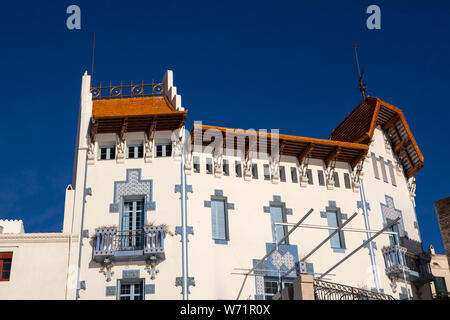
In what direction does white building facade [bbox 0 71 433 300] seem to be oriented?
toward the camera

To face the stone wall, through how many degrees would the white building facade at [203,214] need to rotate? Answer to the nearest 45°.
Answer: approximately 90° to its left
